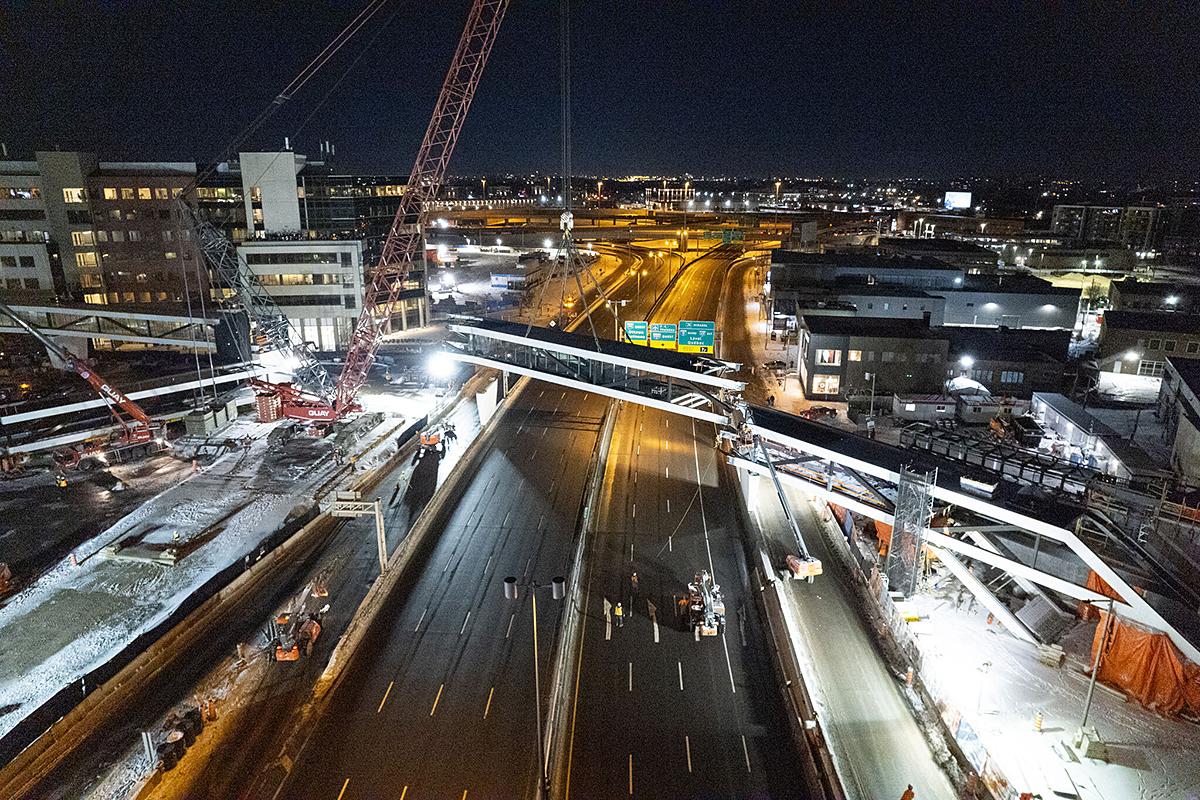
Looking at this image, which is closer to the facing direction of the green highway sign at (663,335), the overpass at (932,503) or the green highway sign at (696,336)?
the overpass

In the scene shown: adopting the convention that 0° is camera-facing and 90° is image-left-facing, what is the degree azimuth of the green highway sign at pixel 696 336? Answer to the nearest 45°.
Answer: approximately 0°

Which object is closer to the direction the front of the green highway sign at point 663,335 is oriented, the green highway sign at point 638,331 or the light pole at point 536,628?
the light pole

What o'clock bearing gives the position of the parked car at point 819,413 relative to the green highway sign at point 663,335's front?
The parked car is roughly at 10 o'clock from the green highway sign.

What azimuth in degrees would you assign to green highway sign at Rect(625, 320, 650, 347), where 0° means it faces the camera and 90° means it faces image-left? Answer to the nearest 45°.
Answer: approximately 0°

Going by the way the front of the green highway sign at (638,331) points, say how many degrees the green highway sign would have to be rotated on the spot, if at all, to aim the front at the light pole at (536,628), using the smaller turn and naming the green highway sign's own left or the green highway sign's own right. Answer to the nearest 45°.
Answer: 0° — it already faces it

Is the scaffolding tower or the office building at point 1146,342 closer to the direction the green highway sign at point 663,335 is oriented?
the scaffolding tower

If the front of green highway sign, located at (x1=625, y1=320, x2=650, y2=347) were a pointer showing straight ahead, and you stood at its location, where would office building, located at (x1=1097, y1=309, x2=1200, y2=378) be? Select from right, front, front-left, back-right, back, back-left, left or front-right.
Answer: left

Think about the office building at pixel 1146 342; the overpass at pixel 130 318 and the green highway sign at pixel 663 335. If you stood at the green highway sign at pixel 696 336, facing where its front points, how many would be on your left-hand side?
1

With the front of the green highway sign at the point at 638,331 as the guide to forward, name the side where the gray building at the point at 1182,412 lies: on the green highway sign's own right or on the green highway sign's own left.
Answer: on the green highway sign's own left
